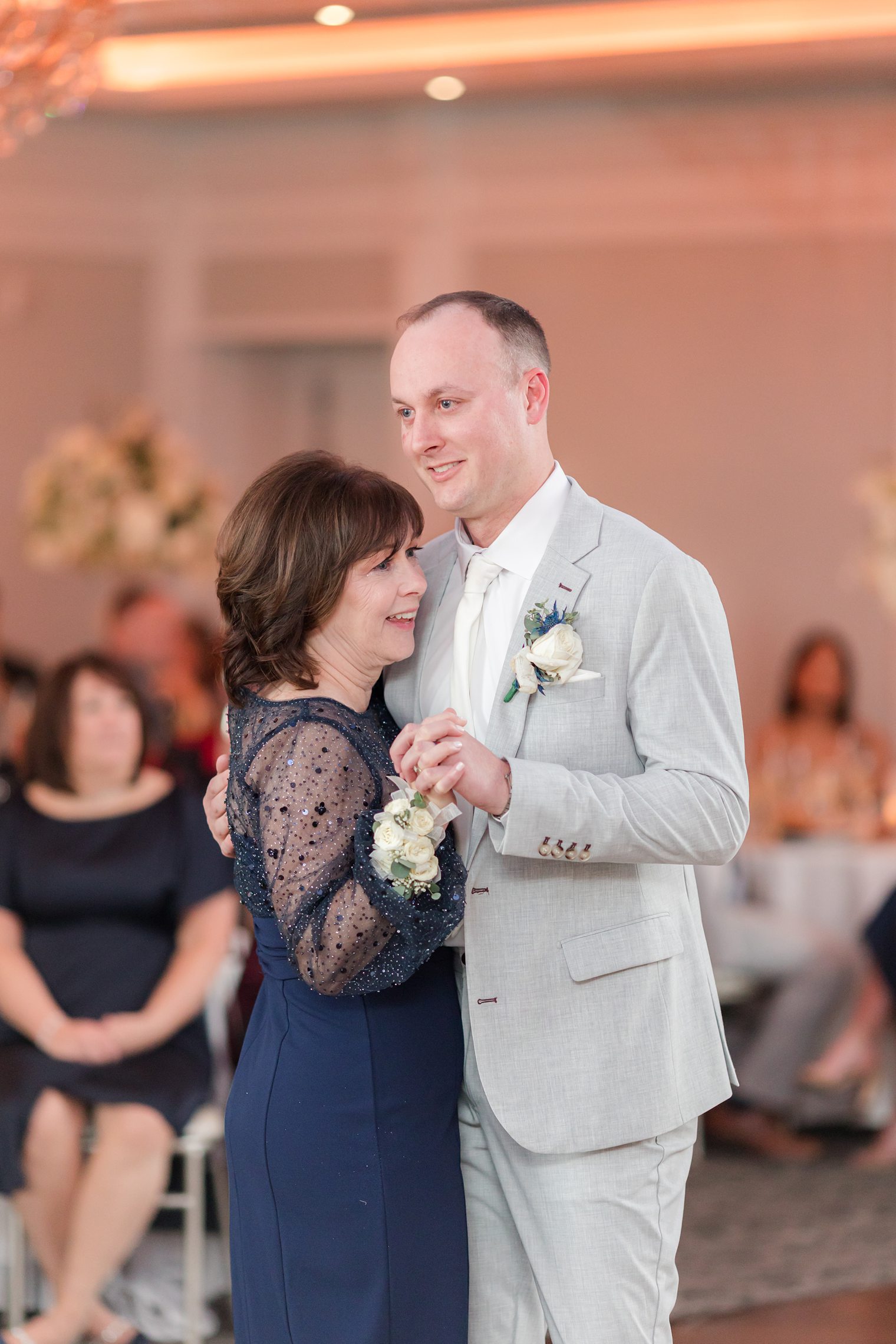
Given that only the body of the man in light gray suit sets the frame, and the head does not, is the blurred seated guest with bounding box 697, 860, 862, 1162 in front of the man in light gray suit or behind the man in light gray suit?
behind

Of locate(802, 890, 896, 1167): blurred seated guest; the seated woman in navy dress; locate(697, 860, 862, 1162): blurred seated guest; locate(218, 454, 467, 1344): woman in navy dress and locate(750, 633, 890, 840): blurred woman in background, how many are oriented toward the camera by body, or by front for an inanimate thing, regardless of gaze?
2

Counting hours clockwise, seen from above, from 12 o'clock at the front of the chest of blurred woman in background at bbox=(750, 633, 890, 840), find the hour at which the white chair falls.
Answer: The white chair is roughly at 1 o'clock from the blurred woman in background.

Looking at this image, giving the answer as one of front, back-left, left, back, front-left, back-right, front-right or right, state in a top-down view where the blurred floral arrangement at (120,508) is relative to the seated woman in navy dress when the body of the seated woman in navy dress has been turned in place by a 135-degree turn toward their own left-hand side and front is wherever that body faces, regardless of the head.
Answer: front-left

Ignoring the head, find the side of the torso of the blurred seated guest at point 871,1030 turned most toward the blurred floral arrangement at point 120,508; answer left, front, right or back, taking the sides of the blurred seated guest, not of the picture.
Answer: front

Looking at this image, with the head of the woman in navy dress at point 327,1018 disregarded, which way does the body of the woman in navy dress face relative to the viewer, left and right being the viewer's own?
facing to the right of the viewer

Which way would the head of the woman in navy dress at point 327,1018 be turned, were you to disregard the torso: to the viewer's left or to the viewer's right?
to the viewer's right
